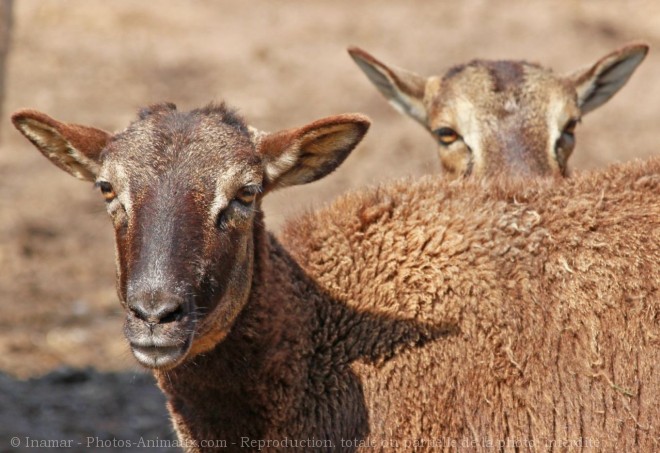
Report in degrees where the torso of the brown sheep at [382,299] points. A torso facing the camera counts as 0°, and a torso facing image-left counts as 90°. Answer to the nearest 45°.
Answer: approximately 90°
